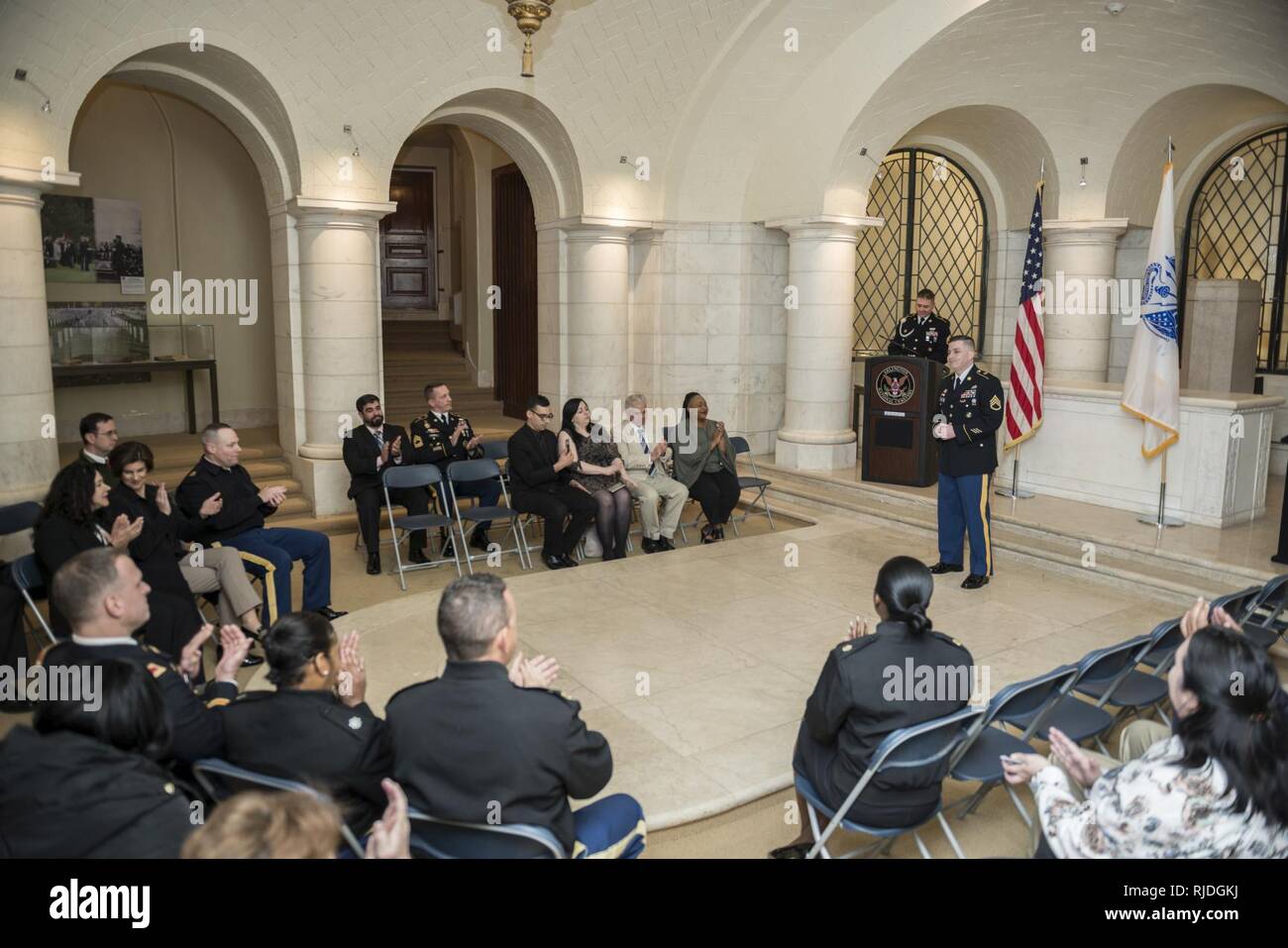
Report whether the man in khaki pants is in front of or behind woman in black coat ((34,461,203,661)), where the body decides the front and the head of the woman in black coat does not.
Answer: in front

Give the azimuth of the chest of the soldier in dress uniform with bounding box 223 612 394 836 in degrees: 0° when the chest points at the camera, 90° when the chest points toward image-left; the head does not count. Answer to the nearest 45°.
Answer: approximately 225°

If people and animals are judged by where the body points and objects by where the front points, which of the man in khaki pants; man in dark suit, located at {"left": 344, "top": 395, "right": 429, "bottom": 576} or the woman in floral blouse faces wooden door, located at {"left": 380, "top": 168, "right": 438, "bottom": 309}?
the woman in floral blouse

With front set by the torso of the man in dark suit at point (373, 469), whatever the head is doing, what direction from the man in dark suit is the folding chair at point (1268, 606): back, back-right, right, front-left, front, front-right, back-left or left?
front

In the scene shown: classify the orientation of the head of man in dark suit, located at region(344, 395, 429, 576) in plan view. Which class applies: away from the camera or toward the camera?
toward the camera

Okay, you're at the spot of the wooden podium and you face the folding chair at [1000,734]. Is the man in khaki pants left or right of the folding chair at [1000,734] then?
right

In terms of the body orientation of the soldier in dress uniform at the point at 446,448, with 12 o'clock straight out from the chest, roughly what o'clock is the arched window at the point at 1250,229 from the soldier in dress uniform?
The arched window is roughly at 10 o'clock from the soldier in dress uniform.

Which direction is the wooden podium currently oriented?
toward the camera

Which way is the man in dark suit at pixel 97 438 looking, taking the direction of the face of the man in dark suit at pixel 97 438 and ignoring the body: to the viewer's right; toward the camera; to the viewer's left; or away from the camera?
to the viewer's right

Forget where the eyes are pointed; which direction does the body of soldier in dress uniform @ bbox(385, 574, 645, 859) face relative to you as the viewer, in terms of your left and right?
facing away from the viewer and to the right of the viewer

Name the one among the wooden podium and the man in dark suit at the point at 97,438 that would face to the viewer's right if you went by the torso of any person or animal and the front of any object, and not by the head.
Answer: the man in dark suit

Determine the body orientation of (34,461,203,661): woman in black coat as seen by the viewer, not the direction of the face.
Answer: to the viewer's right

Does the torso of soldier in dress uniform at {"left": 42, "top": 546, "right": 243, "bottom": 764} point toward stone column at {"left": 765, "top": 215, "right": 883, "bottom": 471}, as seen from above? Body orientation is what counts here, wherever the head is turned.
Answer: yes

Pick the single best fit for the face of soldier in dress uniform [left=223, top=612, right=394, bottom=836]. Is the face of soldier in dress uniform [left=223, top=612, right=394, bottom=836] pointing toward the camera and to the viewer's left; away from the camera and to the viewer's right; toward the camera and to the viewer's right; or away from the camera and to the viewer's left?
away from the camera and to the viewer's right

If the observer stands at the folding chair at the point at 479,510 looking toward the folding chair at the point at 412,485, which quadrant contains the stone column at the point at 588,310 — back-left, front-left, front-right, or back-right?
back-right

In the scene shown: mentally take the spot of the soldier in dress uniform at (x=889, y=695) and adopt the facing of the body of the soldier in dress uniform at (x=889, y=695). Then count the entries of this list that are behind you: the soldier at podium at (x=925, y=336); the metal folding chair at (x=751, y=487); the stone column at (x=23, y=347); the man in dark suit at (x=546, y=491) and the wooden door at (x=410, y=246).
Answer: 0

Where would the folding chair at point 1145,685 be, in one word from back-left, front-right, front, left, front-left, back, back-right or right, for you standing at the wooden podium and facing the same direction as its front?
front

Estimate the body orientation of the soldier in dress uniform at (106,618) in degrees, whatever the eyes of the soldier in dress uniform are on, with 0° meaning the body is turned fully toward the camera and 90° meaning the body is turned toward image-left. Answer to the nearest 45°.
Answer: approximately 225°

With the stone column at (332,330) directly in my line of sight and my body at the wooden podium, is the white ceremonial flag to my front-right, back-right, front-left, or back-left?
back-left

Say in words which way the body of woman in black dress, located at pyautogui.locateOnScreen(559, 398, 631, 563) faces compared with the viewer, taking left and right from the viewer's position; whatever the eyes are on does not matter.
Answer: facing the viewer and to the right of the viewer

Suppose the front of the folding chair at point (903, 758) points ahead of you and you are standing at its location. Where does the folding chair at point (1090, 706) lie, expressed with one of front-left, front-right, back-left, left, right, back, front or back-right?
right

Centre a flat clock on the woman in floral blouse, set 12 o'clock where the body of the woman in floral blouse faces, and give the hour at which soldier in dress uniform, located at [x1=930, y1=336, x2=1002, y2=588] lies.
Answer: The soldier in dress uniform is roughly at 1 o'clock from the woman in floral blouse.
